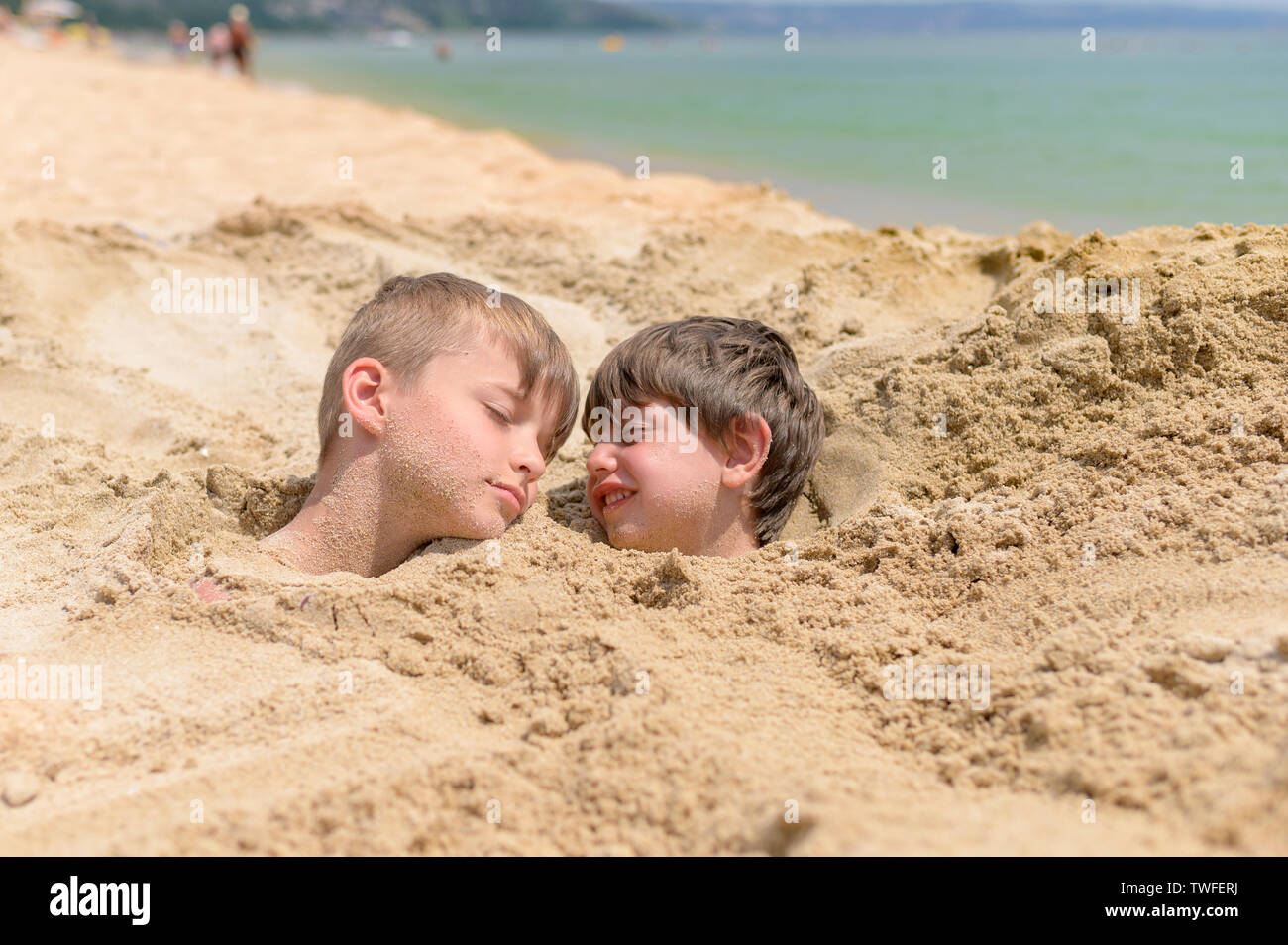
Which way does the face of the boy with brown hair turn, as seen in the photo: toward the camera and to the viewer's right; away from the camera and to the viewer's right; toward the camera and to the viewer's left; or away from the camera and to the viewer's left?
toward the camera and to the viewer's left
